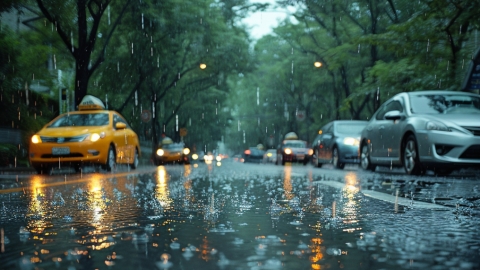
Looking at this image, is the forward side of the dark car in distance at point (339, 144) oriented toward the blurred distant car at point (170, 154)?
no

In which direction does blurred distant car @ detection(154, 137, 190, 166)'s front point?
toward the camera

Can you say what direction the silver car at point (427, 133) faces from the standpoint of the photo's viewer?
facing the viewer and to the right of the viewer

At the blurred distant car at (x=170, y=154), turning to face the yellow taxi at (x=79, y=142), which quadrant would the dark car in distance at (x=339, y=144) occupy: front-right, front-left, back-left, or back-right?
front-left

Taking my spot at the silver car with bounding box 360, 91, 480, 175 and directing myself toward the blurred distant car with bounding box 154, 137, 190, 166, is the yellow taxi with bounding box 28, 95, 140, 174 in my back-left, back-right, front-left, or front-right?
front-left

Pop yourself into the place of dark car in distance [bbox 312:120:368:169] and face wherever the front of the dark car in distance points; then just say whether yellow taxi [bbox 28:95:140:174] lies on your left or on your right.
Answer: on your right

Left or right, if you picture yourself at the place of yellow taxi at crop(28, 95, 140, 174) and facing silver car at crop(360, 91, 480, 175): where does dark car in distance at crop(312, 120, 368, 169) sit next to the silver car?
left

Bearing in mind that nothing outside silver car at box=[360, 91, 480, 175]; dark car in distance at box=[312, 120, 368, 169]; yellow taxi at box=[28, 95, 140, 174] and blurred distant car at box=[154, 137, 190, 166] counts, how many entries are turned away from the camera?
0

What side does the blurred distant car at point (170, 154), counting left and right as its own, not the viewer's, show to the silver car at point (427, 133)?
front

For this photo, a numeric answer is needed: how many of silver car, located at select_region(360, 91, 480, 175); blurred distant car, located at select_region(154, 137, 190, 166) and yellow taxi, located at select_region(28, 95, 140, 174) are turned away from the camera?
0

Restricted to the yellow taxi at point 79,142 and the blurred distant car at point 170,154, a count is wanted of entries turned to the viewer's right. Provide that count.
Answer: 0

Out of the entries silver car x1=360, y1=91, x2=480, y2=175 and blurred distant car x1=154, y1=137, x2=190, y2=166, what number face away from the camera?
0

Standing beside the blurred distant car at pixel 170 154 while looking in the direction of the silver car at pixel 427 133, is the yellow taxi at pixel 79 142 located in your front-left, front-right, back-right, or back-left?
front-right

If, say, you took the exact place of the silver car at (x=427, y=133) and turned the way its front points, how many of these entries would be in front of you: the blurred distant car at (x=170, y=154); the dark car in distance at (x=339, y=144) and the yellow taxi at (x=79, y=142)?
0

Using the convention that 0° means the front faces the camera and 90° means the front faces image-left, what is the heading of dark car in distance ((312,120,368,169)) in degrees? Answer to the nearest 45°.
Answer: approximately 315°

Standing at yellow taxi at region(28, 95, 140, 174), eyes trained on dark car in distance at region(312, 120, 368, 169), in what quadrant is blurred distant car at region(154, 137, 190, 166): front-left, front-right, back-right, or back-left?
front-left

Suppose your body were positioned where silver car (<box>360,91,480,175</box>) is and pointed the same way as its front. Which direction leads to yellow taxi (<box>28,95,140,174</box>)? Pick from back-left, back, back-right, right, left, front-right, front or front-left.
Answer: back-right

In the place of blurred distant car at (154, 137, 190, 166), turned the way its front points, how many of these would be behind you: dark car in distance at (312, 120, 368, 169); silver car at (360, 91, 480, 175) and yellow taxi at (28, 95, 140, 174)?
0

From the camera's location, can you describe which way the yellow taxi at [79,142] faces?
facing the viewer and to the left of the viewer
